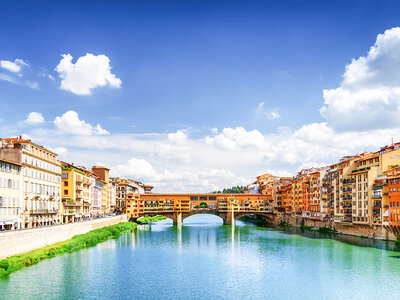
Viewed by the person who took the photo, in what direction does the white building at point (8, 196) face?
facing the viewer and to the right of the viewer

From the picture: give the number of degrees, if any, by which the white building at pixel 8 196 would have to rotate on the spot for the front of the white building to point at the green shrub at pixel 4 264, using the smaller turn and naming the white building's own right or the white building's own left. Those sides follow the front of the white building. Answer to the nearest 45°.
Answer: approximately 45° to the white building's own right
